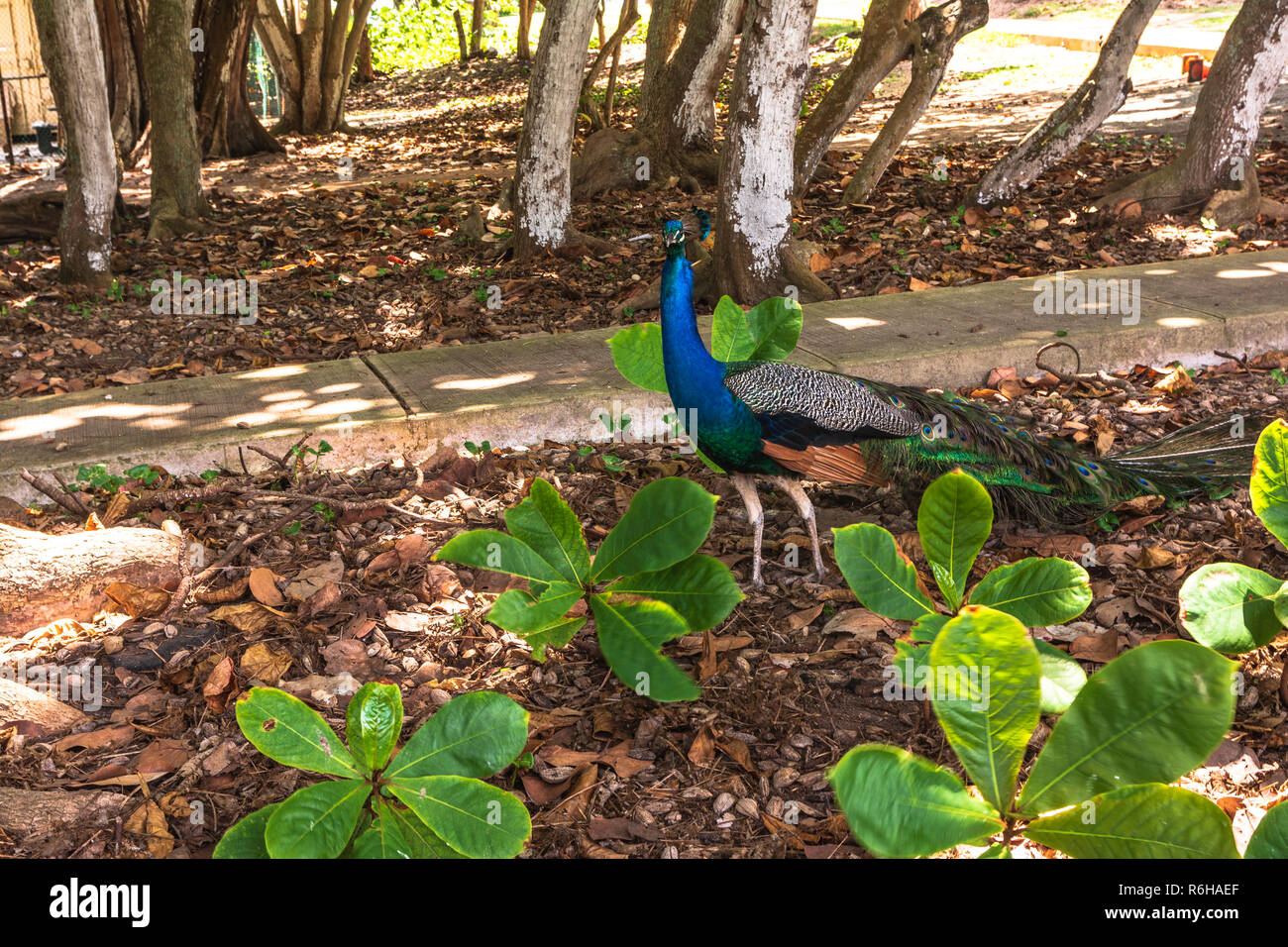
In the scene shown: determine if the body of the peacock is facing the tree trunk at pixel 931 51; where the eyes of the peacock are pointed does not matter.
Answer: no

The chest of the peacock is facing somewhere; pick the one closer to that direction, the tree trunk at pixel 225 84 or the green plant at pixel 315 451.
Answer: the green plant

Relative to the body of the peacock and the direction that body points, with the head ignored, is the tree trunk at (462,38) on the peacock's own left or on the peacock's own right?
on the peacock's own right

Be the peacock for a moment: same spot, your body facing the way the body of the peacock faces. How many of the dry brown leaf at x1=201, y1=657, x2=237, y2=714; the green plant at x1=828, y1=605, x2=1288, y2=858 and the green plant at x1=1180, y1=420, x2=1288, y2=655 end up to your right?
0

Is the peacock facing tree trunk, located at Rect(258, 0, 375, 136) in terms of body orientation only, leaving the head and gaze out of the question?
no

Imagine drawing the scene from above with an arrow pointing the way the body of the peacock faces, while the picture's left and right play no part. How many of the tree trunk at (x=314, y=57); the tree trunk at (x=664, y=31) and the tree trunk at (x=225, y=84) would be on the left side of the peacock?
0

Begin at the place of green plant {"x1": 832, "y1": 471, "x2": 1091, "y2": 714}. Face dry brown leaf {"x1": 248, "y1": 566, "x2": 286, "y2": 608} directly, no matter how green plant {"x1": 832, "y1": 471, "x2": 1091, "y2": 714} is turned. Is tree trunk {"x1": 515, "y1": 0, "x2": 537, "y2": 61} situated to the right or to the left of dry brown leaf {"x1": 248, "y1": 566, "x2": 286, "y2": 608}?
right

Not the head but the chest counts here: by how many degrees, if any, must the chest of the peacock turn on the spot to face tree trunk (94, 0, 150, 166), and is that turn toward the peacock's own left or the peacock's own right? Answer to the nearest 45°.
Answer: approximately 45° to the peacock's own right

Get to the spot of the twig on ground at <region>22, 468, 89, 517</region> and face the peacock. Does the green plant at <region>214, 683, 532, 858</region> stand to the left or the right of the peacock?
right

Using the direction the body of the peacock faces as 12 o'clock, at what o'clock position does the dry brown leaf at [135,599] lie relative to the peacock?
The dry brown leaf is roughly at 11 o'clock from the peacock.

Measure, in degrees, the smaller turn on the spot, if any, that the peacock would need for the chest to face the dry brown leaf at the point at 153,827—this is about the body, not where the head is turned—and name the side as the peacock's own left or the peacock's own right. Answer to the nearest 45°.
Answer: approximately 45° to the peacock's own left

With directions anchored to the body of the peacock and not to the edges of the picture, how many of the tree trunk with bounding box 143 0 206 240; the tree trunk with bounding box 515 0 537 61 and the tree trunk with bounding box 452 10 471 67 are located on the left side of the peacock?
0

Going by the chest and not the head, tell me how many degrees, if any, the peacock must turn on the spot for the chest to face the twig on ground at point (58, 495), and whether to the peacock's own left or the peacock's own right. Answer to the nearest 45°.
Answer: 0° — it already faces it

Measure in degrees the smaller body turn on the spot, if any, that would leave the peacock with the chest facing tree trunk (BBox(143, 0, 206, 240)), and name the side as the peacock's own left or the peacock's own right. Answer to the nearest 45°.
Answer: approximately 45° to the peacock's own right

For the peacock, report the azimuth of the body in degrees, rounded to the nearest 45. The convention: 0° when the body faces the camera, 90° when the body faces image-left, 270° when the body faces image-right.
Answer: approximately 90°

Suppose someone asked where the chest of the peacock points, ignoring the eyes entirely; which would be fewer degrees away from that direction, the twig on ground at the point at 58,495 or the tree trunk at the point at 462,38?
the twig on ground
